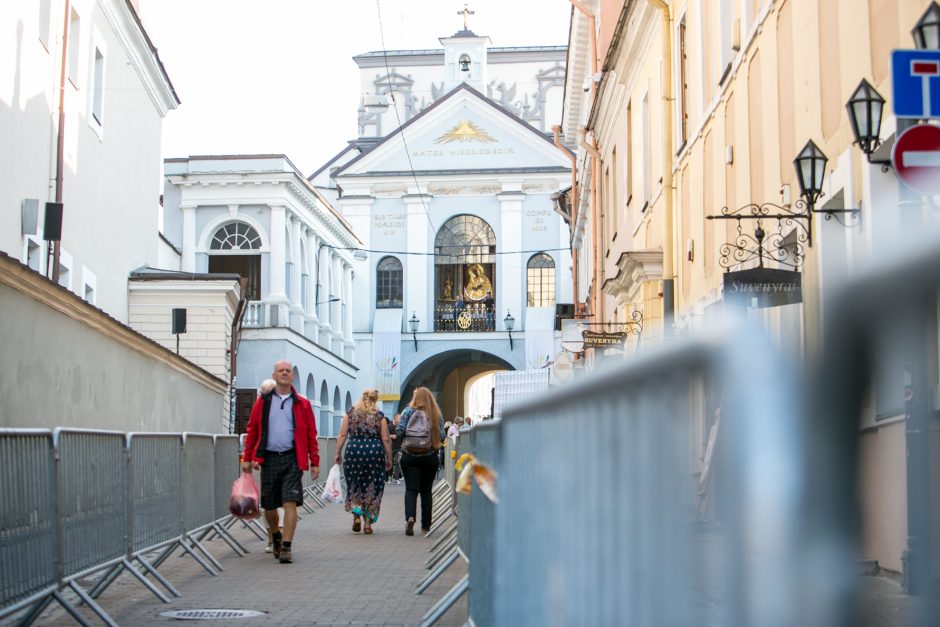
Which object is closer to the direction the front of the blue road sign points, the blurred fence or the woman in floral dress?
the blurred fence

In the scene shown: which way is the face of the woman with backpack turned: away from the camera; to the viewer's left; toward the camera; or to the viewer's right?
away from the camera

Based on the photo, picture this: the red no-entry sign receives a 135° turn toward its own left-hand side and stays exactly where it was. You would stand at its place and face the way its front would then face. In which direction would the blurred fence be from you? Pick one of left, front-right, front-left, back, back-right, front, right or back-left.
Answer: back-right

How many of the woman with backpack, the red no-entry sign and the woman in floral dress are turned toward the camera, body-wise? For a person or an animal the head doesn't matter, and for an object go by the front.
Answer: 1

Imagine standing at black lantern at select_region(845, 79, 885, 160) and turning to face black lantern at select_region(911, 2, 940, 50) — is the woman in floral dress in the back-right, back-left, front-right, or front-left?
back-right

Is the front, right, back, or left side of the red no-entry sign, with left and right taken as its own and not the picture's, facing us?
front

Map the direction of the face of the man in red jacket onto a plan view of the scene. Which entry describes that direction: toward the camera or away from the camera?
toward the camera

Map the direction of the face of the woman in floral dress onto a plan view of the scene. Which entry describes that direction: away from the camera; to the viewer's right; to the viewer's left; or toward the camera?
away from the camera

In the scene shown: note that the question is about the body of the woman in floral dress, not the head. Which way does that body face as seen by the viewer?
away from the camera

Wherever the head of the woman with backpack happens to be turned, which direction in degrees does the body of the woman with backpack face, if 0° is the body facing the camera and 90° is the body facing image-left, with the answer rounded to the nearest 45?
approximately 180°

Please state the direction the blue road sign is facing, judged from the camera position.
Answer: facing the viewer

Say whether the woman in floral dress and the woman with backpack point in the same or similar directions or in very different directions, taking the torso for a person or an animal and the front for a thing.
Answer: same or similar directions

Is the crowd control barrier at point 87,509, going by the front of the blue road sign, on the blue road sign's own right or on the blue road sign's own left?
on the blue road sign's own right
